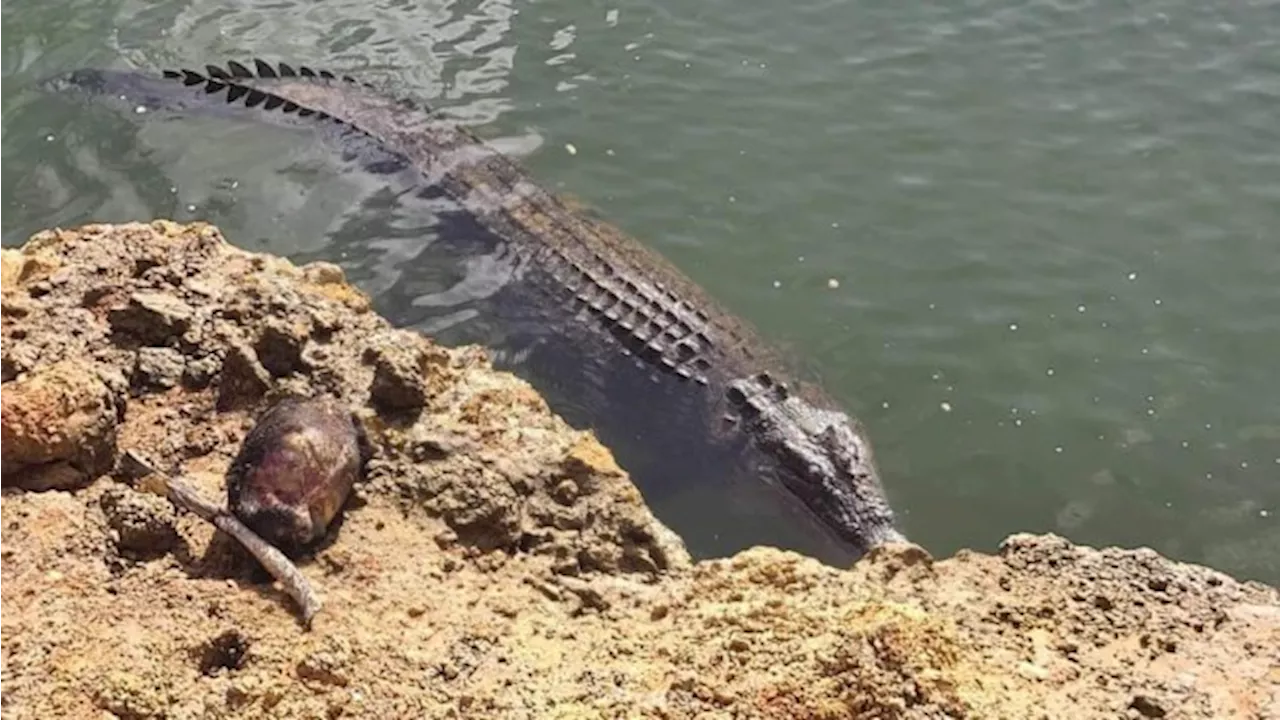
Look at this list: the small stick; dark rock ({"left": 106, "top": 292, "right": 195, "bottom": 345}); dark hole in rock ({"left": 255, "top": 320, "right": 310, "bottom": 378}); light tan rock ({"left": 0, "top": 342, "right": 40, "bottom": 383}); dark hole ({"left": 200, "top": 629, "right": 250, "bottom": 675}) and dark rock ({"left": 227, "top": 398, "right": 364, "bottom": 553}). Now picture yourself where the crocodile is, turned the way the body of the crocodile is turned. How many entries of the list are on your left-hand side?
0

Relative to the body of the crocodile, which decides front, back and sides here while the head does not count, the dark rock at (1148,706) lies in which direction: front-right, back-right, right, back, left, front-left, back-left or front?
front-right

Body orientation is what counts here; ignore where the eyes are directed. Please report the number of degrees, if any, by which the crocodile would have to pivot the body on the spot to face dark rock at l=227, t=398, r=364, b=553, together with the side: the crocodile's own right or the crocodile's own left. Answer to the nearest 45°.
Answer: approximately 90° to the crocodile's own right

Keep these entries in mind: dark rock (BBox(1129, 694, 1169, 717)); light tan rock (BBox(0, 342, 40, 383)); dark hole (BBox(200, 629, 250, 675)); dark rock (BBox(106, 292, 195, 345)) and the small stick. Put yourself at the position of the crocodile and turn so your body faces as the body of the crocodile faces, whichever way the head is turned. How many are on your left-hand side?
0

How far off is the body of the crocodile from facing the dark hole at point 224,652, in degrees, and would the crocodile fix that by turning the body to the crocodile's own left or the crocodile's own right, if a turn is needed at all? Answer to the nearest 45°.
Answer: approximately 90° to the crocodile's own right

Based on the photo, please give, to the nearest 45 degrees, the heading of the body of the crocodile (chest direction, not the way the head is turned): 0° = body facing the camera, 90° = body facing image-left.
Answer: approximately 315°

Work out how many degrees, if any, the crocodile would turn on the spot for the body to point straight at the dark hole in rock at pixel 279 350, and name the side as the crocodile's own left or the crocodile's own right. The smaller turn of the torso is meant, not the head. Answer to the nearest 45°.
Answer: approximately 90° to the crocodile's own right

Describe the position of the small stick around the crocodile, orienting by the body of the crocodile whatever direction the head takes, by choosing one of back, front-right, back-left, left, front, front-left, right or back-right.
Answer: right

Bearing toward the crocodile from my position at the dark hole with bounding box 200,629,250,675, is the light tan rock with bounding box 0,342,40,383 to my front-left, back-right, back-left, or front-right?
front-left

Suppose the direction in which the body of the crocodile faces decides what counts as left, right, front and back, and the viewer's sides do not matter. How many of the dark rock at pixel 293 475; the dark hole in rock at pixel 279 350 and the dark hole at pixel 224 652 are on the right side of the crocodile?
3

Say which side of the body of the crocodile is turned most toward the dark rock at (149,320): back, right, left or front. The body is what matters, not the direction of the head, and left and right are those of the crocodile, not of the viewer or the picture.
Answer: right

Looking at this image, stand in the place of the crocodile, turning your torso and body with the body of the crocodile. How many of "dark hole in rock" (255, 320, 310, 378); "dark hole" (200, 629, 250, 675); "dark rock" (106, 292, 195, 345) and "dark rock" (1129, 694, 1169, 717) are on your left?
0

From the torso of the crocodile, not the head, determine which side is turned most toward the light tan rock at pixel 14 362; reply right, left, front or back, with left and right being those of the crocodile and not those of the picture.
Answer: right
